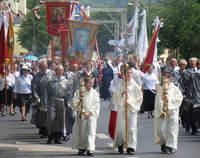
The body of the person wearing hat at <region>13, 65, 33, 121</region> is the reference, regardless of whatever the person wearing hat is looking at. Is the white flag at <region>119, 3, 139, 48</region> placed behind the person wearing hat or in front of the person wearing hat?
behind

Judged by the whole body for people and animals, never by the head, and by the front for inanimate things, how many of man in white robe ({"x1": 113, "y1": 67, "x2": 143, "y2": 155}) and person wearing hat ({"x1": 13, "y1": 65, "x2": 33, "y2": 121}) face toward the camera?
2

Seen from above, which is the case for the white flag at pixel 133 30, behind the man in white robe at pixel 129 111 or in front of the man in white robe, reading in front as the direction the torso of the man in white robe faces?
behind

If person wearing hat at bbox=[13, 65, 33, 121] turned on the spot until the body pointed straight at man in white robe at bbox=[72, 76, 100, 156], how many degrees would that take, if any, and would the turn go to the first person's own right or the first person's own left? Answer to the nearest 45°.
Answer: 0° — they already face them

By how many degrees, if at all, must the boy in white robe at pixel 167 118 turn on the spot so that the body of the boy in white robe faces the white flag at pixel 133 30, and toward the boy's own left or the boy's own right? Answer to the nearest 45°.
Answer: approximately 135° to the boy's own right

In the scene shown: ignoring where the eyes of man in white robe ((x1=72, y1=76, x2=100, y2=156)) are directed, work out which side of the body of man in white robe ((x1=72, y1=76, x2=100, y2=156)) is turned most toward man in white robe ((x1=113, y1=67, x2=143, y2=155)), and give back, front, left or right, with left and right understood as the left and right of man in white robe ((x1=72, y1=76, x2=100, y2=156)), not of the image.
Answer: left

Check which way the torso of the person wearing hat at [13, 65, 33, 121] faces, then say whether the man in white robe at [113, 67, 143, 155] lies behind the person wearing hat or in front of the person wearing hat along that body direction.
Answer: in front

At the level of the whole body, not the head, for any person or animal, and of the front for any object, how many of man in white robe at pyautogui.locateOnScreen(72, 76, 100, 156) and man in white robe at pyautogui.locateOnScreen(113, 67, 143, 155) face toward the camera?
2
